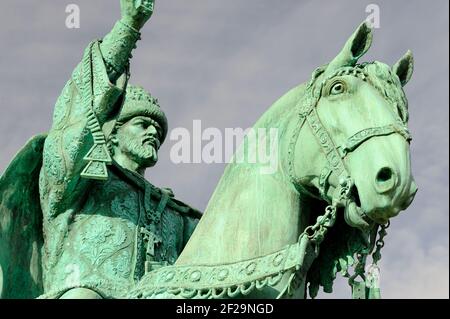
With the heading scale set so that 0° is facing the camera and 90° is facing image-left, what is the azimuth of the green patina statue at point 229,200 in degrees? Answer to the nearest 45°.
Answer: approximately 315°
